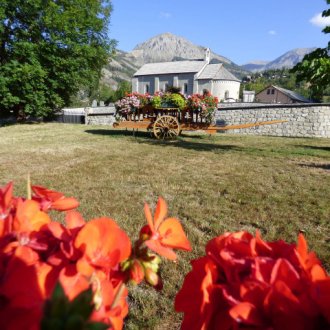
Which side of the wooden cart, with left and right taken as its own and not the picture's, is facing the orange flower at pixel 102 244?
right

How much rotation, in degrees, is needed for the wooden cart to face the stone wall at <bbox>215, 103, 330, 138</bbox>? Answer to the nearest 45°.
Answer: approximately 45° to its left

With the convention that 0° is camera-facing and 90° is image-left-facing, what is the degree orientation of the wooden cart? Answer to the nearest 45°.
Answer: approximately 270°

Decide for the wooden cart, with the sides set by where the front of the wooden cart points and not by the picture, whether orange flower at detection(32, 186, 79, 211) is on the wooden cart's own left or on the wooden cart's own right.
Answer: on the wooden cart's own right

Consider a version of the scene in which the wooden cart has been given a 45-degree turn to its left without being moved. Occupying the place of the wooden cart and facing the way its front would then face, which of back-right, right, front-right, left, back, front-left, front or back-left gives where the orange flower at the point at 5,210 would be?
back-right

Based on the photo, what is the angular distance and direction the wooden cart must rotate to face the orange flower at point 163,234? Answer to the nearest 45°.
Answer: approximately 90° to its right
